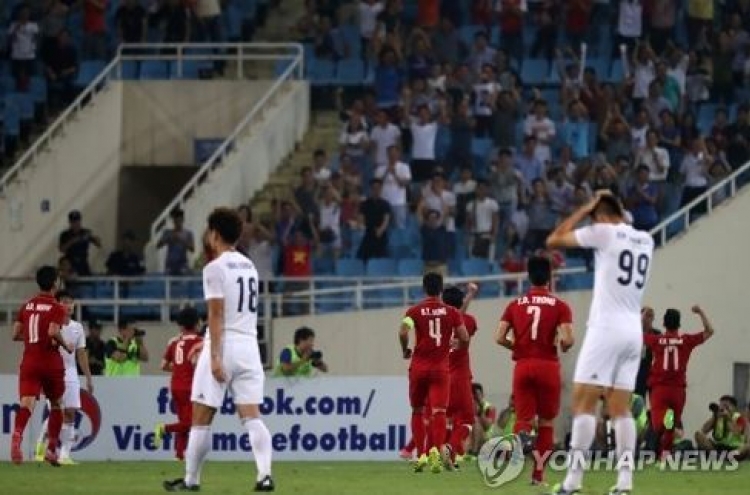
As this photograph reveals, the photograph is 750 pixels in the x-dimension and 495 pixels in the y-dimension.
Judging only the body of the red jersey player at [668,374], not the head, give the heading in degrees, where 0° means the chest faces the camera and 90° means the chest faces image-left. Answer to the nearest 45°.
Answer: approximately 180°

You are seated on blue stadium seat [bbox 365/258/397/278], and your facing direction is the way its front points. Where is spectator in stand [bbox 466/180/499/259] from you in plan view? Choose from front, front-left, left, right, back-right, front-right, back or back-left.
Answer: left

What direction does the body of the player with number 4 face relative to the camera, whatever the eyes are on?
away from the camera

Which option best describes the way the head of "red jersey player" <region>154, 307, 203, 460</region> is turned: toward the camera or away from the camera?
away from the camera

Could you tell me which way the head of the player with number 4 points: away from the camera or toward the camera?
away from the camera

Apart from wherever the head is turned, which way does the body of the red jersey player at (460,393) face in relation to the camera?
away from the camera

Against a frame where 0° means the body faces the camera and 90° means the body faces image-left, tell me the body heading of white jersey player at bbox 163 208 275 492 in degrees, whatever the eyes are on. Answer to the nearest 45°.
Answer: approximately 135°

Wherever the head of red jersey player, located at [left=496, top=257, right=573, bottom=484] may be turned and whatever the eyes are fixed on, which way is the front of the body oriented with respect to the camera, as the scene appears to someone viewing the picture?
away from the camera

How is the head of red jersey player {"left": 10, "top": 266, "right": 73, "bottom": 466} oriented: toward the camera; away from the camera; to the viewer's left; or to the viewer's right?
away from the camera

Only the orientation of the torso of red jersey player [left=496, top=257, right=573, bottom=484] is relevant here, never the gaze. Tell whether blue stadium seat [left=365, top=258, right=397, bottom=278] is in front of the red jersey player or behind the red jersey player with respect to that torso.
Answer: in front

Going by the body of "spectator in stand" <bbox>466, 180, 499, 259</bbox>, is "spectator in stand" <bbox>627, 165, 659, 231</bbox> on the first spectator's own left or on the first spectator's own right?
on the first spectator's own left

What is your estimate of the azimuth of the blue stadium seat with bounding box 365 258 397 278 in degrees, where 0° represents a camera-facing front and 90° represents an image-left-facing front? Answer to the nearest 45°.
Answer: approximately 0°

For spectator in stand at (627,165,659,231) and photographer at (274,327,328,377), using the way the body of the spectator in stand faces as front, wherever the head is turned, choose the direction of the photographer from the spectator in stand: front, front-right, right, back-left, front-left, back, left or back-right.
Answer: front-right

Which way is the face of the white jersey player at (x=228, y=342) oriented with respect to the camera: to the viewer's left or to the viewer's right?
to the viewer's left

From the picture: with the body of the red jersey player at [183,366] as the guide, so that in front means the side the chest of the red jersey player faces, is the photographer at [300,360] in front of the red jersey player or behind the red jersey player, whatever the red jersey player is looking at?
in front
